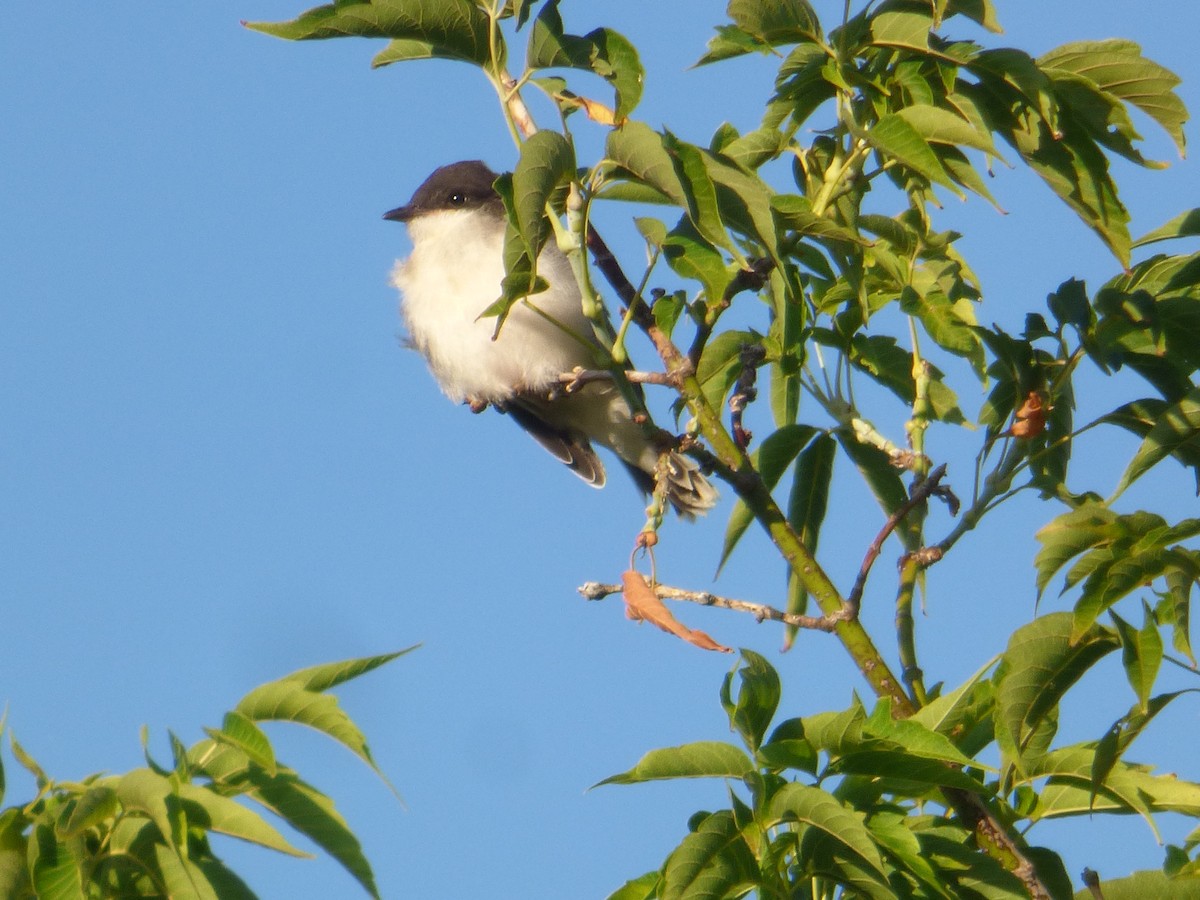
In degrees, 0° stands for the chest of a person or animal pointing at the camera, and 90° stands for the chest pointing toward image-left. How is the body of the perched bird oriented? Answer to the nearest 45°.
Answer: approximately 45°
